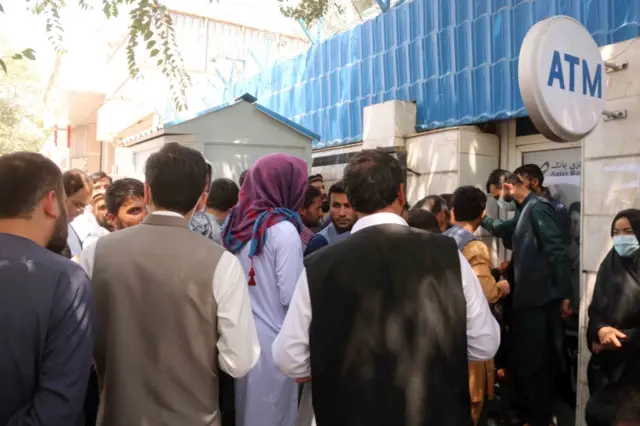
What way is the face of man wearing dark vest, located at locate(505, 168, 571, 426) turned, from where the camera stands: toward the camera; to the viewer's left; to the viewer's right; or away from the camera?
to the viewer's left

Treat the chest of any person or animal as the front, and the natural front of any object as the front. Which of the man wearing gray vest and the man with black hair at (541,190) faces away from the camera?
the man wearing gray vest

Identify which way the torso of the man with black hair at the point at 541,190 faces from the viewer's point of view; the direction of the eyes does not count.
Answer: to the viewer's left

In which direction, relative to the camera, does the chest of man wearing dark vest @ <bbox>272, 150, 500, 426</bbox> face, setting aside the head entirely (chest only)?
away from the camera

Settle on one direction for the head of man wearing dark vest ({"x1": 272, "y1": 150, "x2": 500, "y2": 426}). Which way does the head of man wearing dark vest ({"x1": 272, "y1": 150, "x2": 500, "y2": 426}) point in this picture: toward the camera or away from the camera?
away from the camera

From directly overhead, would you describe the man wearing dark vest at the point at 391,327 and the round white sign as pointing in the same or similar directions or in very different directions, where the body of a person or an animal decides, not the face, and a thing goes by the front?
very different directions

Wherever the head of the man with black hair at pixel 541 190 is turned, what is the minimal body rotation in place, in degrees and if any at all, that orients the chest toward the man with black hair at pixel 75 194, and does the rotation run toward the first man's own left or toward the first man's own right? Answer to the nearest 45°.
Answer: approximately 45° to the first man's own left

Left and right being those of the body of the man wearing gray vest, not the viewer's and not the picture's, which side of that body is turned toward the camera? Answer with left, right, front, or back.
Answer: back

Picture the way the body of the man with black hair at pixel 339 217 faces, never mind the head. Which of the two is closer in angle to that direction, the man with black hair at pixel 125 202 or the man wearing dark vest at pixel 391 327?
the man wearing dark vest
